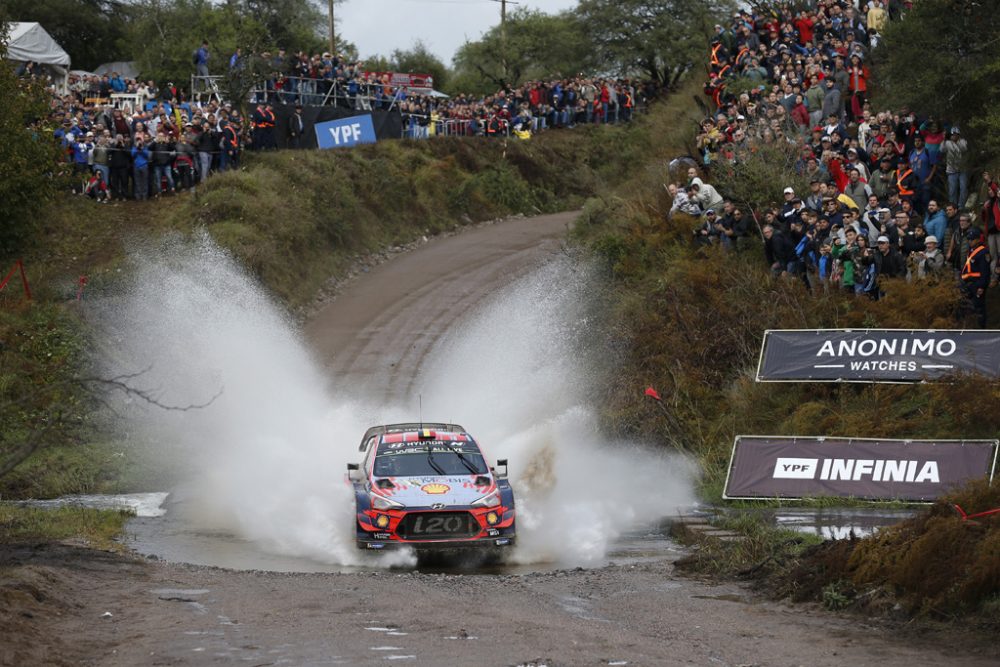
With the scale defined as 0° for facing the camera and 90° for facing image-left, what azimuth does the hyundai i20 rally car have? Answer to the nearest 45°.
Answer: approximately 0°

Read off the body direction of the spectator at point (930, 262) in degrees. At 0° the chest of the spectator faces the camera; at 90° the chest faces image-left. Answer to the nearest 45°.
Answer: approximately 45°

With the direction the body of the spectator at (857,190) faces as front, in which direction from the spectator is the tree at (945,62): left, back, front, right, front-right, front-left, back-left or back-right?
back

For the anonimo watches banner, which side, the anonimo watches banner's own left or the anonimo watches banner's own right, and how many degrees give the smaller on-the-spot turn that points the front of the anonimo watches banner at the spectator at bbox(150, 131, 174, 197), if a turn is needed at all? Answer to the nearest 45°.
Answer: approximately 135° to the anonimo watches banner's own right

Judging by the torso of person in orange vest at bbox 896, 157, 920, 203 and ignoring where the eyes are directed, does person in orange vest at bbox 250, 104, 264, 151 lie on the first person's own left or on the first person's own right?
on the first person's own right

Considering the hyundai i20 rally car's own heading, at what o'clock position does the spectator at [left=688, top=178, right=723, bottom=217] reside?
The spectator is roughly at 7 o'clock from the hyundai i20 rally car.
